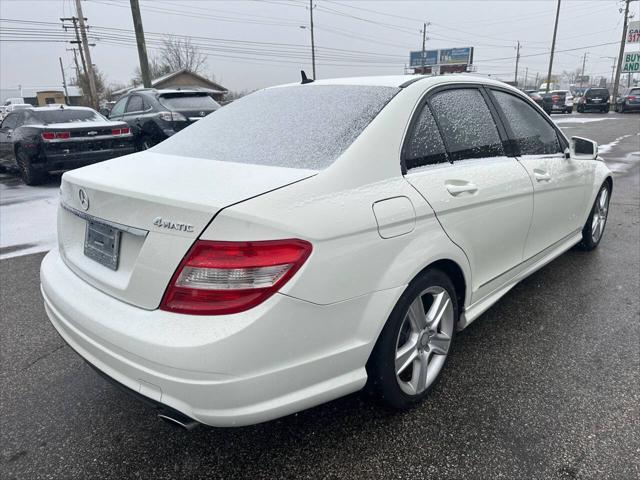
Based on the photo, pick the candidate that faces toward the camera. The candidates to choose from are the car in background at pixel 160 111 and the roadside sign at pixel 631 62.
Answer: the roadside sign

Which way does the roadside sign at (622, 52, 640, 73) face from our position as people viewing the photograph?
facing the viewer

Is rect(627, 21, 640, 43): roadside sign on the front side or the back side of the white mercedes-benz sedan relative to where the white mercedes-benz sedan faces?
on the front side

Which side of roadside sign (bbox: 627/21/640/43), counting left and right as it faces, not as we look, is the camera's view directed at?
front

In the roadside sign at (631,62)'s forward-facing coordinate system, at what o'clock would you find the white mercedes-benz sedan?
The white mercedes-benz sedan is roughly at 12 o'clock from the roadside sign.

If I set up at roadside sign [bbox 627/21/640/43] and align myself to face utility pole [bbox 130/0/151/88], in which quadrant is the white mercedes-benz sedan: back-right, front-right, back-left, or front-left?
front-left

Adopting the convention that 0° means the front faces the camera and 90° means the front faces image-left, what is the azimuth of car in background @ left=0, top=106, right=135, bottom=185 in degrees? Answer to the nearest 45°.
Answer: approximately 135°

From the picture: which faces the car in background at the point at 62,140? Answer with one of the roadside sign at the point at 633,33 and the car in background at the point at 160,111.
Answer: the roadside sign

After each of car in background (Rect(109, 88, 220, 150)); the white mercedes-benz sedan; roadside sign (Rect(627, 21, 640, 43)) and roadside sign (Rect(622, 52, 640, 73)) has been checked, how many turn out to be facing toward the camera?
2

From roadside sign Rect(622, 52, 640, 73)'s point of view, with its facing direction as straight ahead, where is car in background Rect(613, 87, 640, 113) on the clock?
The car in background is roughly at 12 o'clock from the roadside sign.

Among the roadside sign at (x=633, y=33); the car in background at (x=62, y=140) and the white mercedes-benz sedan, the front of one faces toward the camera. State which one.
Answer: the roadside sign

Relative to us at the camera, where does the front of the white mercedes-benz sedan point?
facing away from the viewer and to the right of the viewer

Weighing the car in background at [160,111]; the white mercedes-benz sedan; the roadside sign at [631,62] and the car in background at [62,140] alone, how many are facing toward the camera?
1
